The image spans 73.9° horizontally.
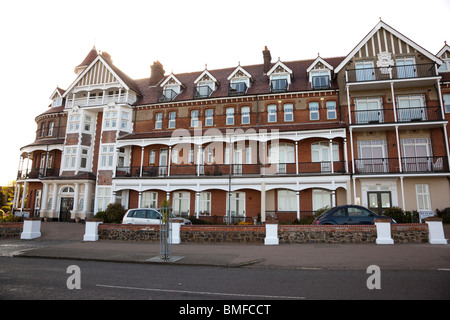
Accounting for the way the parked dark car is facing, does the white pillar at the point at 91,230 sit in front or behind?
behind

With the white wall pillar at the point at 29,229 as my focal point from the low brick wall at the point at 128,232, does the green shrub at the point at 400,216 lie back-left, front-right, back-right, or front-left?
back-right

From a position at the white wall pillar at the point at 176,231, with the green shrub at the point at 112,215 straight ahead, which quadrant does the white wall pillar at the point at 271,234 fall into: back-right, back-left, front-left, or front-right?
back-right

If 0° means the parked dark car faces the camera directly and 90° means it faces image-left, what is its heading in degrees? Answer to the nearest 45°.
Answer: approximately 270°

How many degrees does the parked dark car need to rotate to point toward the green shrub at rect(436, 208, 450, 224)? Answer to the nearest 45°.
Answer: approximately 45° to its left

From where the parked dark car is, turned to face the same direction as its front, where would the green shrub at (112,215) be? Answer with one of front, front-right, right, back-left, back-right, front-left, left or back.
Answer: back

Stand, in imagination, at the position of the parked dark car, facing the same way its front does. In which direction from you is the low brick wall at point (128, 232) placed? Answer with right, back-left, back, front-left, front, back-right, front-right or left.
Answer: back

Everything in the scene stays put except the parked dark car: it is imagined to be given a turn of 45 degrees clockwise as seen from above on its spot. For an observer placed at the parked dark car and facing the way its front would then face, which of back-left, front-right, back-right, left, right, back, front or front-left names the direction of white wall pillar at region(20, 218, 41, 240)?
back-right

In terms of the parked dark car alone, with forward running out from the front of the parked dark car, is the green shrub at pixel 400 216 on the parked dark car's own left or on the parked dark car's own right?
on the parked dark car's own left

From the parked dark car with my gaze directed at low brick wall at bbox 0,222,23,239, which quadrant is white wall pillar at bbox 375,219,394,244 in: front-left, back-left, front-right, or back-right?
back-left

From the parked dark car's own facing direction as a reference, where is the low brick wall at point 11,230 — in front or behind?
behind

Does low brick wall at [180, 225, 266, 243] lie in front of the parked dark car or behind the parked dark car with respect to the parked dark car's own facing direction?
behind

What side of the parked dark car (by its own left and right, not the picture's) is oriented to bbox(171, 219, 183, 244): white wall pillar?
back

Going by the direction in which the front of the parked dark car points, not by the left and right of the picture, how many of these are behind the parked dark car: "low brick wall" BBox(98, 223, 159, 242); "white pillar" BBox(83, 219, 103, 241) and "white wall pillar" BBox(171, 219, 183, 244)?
3

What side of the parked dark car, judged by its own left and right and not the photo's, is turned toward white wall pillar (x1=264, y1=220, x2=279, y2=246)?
back
